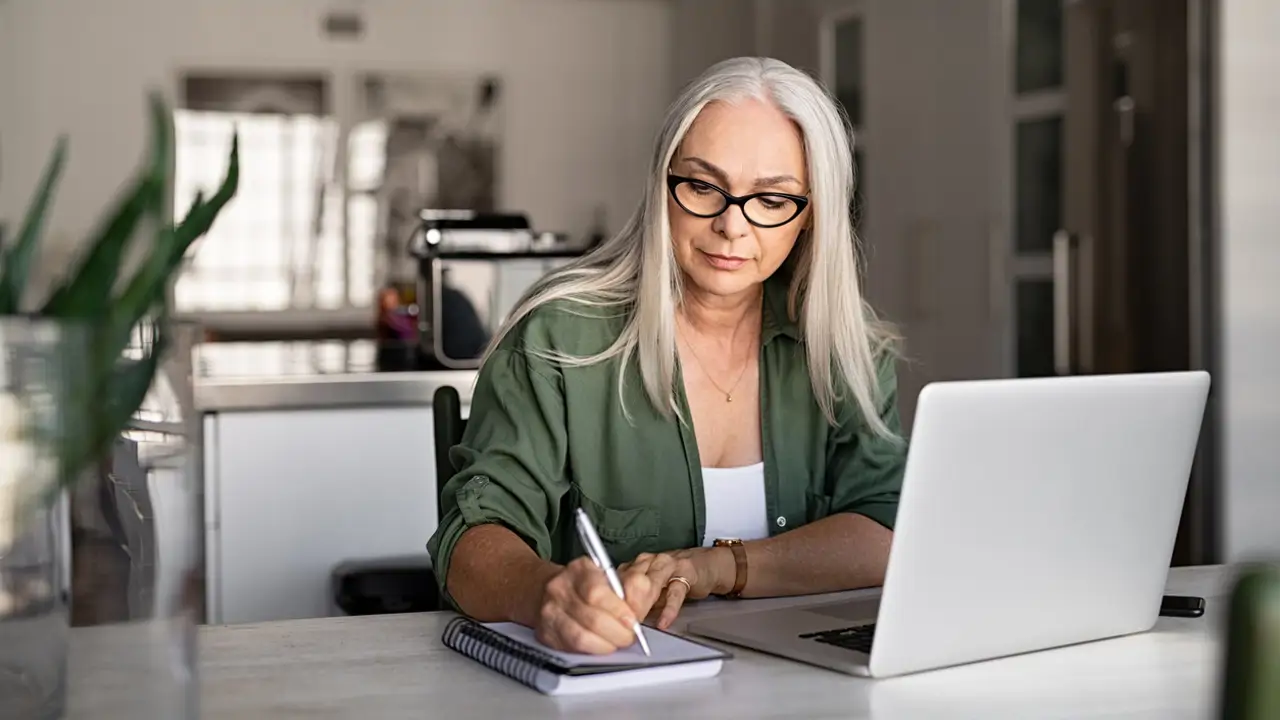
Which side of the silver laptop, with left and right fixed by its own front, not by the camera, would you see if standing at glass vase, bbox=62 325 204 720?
left

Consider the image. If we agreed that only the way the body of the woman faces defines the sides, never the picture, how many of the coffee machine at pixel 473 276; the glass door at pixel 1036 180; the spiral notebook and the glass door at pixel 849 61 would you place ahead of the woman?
1

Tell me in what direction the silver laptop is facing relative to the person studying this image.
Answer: facing away from the viewer and to the left of the viewer

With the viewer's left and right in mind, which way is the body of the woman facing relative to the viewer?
facing the viewer

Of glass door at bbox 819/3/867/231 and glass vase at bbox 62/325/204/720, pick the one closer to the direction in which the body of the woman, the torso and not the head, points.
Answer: the glass vase

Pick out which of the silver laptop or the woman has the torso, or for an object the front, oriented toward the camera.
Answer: the woman

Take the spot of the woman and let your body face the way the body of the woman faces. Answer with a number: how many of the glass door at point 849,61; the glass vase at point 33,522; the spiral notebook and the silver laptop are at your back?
1

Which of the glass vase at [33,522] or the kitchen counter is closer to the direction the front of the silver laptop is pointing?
the kitchen counter

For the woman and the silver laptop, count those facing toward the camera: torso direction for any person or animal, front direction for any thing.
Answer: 1

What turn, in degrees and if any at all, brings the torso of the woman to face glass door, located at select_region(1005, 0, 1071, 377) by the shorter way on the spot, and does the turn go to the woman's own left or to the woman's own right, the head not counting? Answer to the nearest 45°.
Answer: approximately 180°

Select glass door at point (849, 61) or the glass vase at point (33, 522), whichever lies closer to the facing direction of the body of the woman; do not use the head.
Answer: the glass vase

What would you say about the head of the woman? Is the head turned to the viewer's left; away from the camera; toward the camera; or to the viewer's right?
toward the camera

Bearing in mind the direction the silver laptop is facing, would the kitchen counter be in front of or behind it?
in front

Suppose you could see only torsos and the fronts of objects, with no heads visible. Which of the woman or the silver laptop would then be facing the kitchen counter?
the silver laptop

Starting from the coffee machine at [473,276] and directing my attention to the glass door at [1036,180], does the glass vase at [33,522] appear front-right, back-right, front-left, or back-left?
back-right

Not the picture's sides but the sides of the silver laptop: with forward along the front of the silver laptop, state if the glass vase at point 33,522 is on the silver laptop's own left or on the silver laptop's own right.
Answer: on the silver laptop's own left

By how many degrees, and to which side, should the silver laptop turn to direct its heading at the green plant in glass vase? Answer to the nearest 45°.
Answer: approximately 90° to its left
